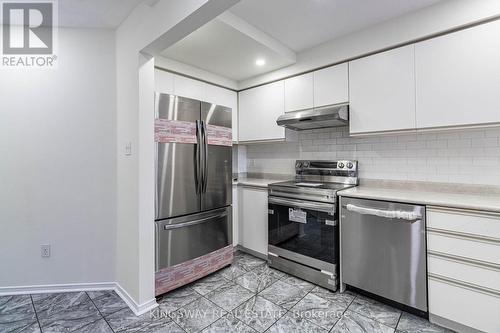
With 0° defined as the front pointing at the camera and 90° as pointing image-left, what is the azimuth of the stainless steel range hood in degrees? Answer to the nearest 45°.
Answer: approximately 45°

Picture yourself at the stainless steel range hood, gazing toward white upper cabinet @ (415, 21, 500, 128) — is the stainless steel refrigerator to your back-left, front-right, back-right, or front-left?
back-right

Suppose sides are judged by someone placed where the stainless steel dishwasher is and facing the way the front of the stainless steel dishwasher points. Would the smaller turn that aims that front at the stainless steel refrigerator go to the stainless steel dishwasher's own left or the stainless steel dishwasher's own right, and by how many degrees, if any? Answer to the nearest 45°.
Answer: approximately 45° to the stainless steel dishwasher's own right

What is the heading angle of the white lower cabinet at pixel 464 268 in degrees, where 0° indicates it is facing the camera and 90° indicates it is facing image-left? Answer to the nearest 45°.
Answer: approximately 45°

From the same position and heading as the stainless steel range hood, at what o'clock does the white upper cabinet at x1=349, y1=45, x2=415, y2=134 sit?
The white upper cabinet is roughly at 8 o'clock from the stainless steel range hood.

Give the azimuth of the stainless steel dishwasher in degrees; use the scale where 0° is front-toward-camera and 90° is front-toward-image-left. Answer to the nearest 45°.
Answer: approximately 45°
